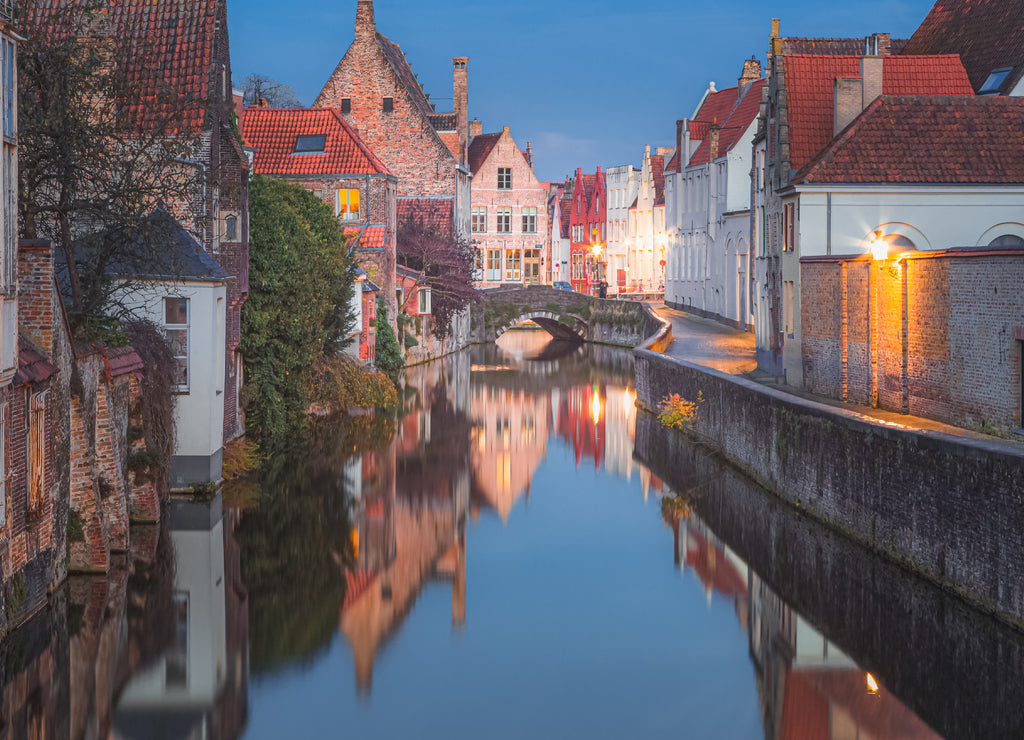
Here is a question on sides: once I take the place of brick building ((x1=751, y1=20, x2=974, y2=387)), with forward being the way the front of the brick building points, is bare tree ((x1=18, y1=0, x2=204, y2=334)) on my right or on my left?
on my left

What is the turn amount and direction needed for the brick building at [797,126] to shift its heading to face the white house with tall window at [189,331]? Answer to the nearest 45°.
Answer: approximately 45° to its left

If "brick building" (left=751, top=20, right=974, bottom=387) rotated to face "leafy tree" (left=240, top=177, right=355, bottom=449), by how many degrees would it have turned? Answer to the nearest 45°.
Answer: approximately 45° to its left

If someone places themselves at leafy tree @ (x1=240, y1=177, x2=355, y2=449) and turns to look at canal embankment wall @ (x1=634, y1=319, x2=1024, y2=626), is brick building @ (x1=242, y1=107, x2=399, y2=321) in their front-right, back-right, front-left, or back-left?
back-left

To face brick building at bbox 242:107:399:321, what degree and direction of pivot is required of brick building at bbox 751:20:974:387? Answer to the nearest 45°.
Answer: approximately 45° to its right

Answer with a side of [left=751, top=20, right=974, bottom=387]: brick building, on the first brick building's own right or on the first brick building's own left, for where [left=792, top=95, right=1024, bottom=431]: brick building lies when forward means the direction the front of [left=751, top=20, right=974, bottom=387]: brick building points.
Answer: on the first brick building's own left

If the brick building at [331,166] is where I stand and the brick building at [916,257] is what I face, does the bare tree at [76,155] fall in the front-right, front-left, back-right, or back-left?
front-right

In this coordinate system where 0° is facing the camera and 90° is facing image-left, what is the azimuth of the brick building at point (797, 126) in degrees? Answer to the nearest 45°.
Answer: approximately 90°

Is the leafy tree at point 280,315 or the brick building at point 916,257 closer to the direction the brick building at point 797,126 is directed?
the leafy tree
